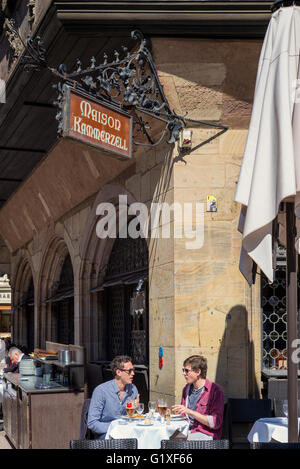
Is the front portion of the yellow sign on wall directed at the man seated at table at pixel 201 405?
yes

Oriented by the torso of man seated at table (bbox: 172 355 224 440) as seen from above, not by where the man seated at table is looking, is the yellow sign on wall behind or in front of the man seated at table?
behind

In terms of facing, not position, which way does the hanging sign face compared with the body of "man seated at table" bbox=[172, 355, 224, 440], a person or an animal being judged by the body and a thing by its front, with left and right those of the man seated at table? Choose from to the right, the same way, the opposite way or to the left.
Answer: to the left

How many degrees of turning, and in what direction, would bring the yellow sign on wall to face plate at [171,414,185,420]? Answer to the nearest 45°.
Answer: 0° — it already faces it

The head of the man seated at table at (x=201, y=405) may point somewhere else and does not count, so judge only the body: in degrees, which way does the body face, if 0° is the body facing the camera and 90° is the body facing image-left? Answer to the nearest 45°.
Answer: approximately 45°
